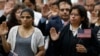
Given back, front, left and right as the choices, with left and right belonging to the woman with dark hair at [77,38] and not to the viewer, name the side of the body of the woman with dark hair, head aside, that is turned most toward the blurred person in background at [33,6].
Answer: right

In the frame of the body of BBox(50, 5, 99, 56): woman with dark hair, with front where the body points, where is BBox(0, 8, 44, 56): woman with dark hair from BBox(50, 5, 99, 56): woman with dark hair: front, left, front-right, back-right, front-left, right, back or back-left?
front-right

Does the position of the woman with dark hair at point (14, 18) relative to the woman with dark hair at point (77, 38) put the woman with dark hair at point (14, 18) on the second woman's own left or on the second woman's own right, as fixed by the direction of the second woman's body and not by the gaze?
on the second woman's own right

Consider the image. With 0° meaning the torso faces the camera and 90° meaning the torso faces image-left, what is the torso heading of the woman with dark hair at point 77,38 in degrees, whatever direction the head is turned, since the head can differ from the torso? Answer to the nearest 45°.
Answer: approximately 45°

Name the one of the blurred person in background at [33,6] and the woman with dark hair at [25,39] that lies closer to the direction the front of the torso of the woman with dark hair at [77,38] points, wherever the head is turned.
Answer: the woman with dark hair
